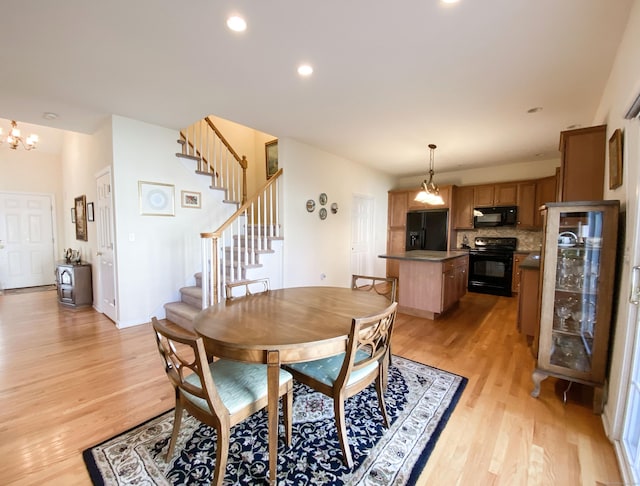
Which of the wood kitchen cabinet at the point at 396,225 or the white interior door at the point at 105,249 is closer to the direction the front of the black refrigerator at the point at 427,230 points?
the white interior door

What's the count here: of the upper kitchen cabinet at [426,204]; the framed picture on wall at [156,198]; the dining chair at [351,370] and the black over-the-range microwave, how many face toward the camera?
3

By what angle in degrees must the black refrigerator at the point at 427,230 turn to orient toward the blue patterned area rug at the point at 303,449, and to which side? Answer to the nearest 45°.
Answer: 0° — it already faces it

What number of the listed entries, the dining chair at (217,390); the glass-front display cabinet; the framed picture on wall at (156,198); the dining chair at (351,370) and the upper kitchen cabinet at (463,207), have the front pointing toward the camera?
2

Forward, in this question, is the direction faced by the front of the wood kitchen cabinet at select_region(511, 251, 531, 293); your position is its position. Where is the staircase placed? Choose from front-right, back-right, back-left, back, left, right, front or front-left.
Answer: front-right

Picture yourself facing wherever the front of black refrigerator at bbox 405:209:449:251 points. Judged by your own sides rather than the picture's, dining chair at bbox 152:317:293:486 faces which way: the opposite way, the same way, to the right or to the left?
the opposite way

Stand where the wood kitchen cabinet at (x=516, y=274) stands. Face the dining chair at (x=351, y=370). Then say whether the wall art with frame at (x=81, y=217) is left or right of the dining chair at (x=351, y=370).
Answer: right

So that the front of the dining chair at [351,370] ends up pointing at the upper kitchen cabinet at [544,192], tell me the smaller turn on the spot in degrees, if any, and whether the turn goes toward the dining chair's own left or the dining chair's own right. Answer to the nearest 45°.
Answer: approximately 90° to the dining chair's own right

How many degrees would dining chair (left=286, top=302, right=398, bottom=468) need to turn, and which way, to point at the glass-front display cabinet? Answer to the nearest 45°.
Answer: approximately 135° to its right

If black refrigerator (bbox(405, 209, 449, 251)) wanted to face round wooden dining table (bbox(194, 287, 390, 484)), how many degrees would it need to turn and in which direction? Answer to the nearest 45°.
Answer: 0° — it already faces it

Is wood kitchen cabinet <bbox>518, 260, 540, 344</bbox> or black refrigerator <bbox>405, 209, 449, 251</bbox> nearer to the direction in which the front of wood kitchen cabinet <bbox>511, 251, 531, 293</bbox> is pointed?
the wood kitchen cabinet
